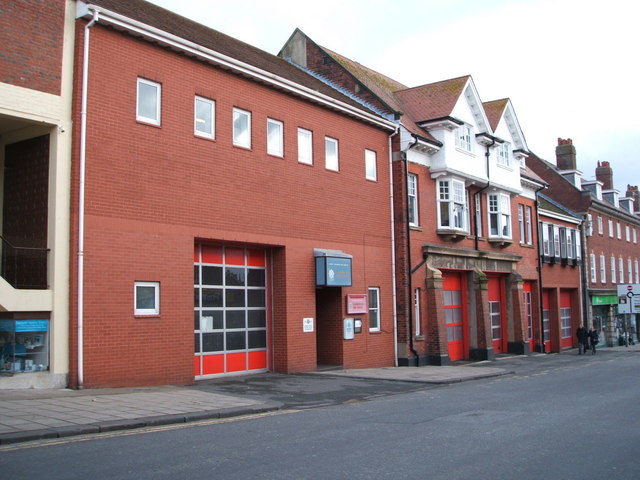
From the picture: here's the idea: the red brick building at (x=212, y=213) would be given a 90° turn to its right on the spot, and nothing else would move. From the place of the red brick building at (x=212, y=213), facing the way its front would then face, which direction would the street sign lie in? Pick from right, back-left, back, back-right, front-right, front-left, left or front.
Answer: back

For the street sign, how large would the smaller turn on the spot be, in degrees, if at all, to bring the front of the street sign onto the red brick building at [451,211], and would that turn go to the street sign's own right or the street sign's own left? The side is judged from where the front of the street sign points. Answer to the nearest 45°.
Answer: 0° — it already faces it

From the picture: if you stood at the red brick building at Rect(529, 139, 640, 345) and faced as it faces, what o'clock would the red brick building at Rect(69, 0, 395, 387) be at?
the red brick building at Rect(69, 0, 395, 387) is roughly at 2 o'clock from the red brick building at Rect(529, 139, 640, 345).

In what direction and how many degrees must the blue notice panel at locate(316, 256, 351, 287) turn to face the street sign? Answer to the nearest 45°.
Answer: approximately 90° to its left

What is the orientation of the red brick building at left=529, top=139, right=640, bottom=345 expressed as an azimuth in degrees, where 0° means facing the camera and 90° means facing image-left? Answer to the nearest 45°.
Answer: approximately 315°

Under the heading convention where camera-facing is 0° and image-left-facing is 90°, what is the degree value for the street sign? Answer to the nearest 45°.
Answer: approximately 0°

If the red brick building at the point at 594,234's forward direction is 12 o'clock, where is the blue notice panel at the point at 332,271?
The blue notice panel is roughly at 2 o'clock from the red brick building.

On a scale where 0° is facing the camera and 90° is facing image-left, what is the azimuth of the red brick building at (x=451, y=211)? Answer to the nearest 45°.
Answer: approximately 315°

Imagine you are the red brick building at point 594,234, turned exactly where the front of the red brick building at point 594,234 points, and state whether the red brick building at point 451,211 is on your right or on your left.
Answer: on your right
